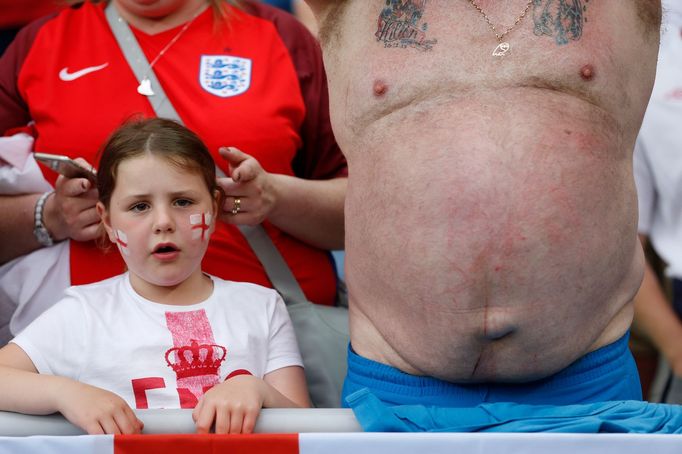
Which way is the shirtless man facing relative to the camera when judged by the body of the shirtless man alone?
toward the camera

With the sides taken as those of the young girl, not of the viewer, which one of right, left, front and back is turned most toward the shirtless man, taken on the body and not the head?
left

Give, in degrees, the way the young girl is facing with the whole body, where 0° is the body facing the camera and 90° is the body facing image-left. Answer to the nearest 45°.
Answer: approximately 0°

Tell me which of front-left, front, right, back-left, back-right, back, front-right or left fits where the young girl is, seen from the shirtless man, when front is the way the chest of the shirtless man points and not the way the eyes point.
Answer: right

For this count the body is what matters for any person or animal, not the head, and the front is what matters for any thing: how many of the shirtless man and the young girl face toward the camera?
2
